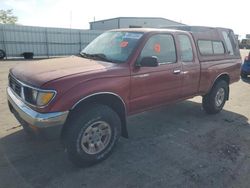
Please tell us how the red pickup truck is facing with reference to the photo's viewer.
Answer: facing the viewer and to the left of the viewer

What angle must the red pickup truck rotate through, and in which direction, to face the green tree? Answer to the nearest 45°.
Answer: approximately 90° to its right
